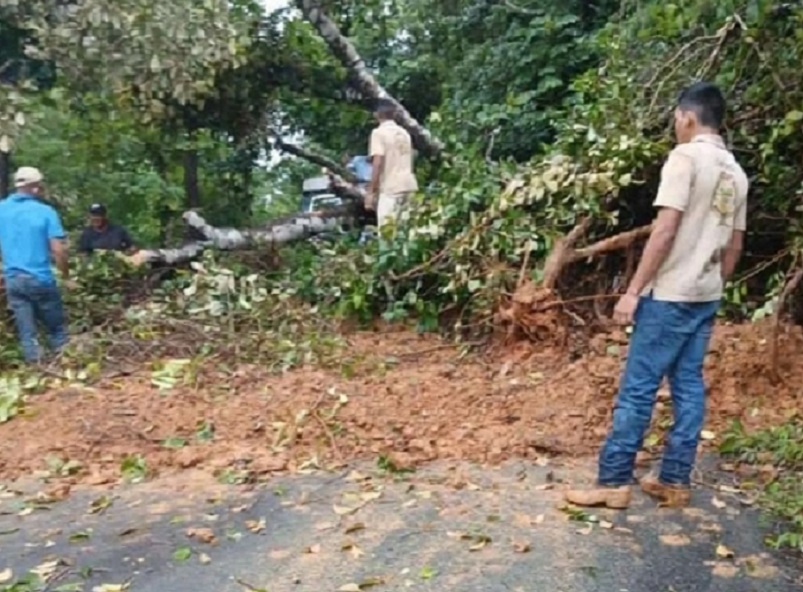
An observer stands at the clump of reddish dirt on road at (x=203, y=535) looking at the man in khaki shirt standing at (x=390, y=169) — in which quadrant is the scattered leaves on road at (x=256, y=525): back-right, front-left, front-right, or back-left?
front-right

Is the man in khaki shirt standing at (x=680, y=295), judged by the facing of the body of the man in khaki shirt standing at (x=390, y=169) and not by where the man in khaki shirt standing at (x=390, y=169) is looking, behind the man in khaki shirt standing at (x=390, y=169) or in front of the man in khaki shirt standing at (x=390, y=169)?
behind

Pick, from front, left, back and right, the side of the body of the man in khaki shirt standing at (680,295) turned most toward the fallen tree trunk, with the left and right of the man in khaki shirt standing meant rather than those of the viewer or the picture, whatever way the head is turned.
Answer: front

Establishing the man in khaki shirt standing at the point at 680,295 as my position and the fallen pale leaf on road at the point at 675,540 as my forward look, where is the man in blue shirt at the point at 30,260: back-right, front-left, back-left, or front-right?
back-right

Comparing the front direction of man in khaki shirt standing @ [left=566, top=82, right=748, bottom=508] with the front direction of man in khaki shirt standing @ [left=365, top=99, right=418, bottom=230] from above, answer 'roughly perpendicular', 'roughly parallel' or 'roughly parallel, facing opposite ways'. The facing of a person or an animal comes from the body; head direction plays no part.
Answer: roughly parallel

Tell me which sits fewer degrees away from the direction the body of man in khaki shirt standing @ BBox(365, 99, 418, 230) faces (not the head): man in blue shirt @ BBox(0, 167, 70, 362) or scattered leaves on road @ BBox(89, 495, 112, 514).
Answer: the man in blue shirt

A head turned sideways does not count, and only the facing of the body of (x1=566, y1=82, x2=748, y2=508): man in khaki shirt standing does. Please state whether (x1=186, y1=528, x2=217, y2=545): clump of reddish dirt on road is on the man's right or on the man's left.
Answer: on the man's left

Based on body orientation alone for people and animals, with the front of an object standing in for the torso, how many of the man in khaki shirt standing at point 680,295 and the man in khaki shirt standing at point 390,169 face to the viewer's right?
0

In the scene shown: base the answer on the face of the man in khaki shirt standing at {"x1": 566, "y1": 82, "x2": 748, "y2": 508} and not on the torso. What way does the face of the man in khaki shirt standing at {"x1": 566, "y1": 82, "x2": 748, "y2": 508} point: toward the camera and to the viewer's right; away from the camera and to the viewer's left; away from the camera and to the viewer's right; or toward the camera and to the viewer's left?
away from the camera and to the viewer's left

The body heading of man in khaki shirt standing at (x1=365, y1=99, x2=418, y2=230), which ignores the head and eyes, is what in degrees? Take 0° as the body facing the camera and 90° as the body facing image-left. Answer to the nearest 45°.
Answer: approximately 135°

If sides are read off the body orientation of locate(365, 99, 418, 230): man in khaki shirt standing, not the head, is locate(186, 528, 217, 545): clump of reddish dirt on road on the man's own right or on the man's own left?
on the man's own left

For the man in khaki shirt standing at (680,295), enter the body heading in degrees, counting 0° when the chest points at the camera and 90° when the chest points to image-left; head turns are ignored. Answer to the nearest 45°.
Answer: approximately 135°
